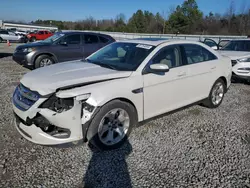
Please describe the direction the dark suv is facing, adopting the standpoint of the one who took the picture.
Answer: facing the viewer and to the left of the viewer

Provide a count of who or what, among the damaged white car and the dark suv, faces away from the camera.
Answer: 0

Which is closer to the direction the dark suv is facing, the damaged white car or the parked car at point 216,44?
the damaged white car

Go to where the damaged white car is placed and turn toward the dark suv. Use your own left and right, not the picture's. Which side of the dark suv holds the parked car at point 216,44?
right
